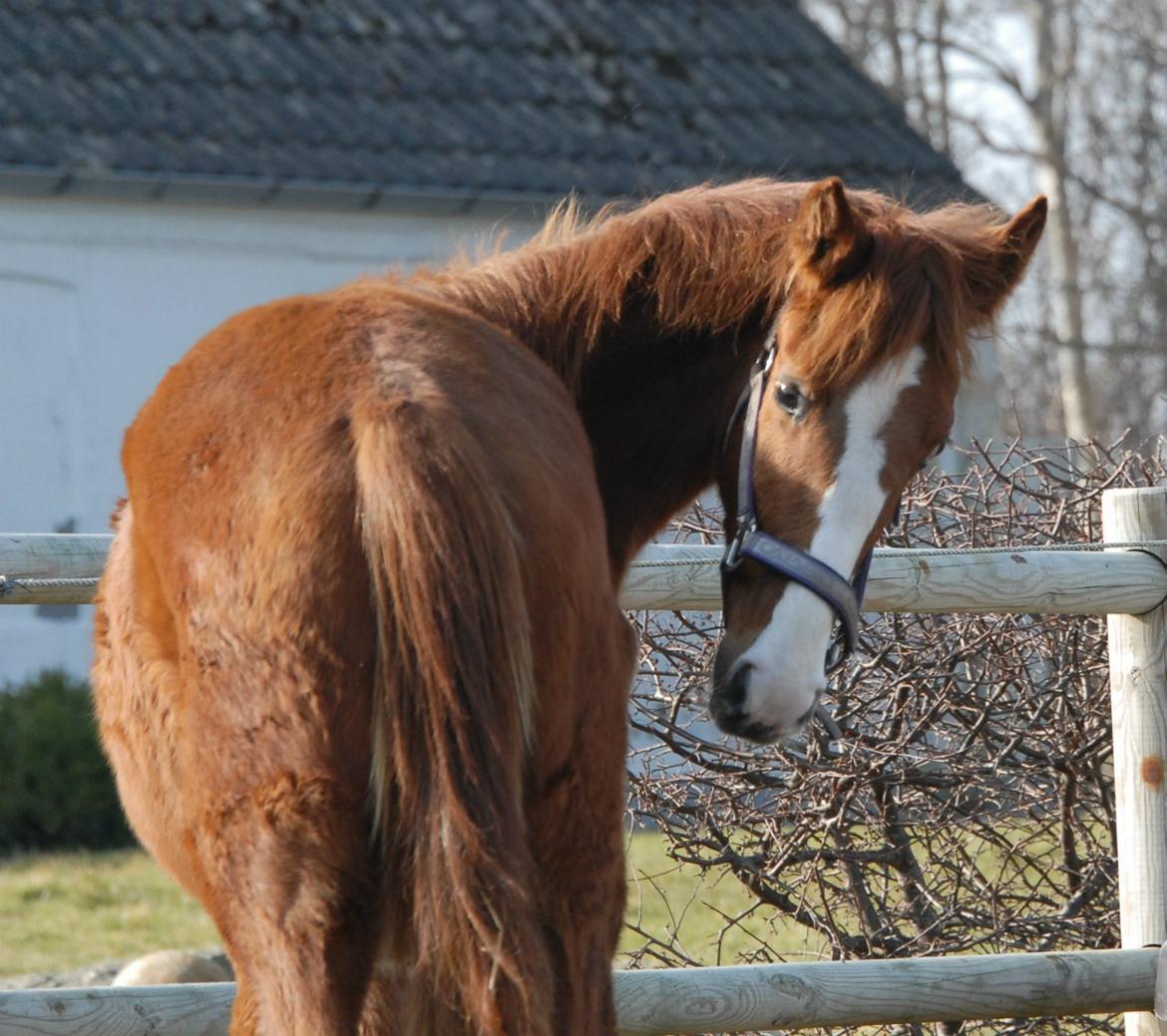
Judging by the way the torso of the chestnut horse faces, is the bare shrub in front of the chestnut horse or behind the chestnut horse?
in front

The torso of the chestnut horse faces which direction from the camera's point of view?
away from the camera

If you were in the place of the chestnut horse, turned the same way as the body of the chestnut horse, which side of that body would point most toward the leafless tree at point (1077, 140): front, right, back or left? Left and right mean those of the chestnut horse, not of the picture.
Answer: front
